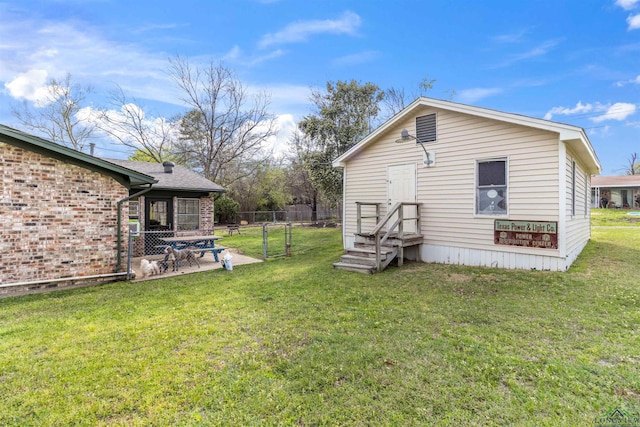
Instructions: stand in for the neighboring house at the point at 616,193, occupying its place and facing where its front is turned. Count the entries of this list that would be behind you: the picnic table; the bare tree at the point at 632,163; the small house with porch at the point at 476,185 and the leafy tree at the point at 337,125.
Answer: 1

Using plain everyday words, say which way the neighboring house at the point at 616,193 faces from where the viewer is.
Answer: facing the viewer

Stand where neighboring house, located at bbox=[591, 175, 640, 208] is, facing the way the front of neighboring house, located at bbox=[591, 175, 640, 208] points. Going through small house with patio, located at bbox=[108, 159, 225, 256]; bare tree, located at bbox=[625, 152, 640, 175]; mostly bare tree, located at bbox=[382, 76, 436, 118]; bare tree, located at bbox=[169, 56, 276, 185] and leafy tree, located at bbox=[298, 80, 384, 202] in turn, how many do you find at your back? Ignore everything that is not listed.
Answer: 1

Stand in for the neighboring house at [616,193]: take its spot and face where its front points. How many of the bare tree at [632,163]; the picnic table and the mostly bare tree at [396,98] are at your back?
1

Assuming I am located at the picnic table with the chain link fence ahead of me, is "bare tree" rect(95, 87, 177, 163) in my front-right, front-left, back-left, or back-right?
front-left

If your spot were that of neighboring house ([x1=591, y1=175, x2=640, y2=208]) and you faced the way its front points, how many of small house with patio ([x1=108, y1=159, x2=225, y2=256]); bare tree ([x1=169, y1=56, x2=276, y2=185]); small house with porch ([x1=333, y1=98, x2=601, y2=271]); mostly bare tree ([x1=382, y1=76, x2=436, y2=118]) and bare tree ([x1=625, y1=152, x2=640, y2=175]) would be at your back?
1

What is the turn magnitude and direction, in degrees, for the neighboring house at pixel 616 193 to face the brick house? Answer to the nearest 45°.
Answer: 0° — it already faces it

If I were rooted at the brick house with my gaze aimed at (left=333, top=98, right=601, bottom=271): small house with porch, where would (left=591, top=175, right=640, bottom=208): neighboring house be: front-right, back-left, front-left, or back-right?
front-left

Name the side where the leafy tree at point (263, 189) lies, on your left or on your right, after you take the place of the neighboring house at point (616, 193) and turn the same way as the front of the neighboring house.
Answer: on your right

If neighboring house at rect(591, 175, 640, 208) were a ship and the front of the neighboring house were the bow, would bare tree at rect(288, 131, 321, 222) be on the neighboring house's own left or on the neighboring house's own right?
on the neighboring house's own right

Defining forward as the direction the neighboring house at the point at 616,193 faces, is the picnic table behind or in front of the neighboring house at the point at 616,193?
in front

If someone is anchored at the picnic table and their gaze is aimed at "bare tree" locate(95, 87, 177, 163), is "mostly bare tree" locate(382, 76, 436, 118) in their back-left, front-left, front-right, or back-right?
front-right
